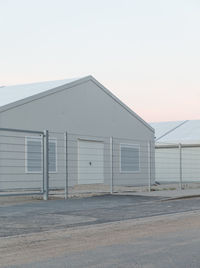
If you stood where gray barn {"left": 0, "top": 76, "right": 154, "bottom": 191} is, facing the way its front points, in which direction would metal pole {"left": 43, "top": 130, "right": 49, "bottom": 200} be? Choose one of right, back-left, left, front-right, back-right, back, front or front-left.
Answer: front-right

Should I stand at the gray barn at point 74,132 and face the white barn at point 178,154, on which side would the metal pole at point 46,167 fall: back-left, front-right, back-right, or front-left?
back-right

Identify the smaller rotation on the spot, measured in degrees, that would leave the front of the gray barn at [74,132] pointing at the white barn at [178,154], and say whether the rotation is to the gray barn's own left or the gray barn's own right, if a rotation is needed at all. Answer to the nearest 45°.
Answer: approximately 90° to the gray barn's own left

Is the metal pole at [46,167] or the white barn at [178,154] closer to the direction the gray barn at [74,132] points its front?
the metal pole
